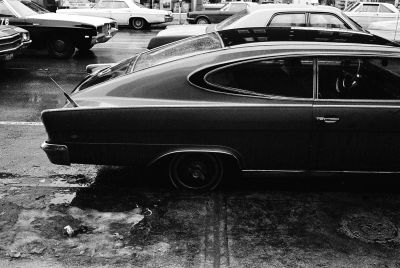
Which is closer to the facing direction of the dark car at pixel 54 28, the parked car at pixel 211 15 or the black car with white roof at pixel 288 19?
the black car with white roof

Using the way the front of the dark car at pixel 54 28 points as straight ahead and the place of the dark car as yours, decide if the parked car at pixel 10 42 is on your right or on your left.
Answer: on your right

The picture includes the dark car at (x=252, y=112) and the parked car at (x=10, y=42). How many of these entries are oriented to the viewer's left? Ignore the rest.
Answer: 0

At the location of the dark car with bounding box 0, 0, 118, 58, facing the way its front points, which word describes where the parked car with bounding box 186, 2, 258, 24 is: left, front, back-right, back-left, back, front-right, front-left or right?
left

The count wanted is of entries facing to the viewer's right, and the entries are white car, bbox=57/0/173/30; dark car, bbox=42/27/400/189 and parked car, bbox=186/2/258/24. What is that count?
1

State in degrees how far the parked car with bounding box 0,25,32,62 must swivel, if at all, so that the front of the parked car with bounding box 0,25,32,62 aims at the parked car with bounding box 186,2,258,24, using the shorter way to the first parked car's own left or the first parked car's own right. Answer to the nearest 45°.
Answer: approximately 90° to the first parked car's own left

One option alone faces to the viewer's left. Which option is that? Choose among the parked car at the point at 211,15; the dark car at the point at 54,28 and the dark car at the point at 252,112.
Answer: the parked car

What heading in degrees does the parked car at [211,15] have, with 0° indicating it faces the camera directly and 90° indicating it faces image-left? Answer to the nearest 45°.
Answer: approximately 90°

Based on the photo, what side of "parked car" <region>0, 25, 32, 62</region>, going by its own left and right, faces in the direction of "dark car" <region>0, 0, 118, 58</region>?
left

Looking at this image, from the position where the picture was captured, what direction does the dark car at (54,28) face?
facing the viewer and to the right of the viewer

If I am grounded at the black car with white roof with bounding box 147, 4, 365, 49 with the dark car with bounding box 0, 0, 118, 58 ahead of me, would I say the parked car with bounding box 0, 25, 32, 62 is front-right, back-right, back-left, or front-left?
front-left

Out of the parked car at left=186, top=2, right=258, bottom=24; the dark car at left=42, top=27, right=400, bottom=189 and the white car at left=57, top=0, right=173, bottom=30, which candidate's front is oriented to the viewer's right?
the dark car

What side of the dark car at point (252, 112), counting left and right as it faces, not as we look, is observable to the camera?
right
